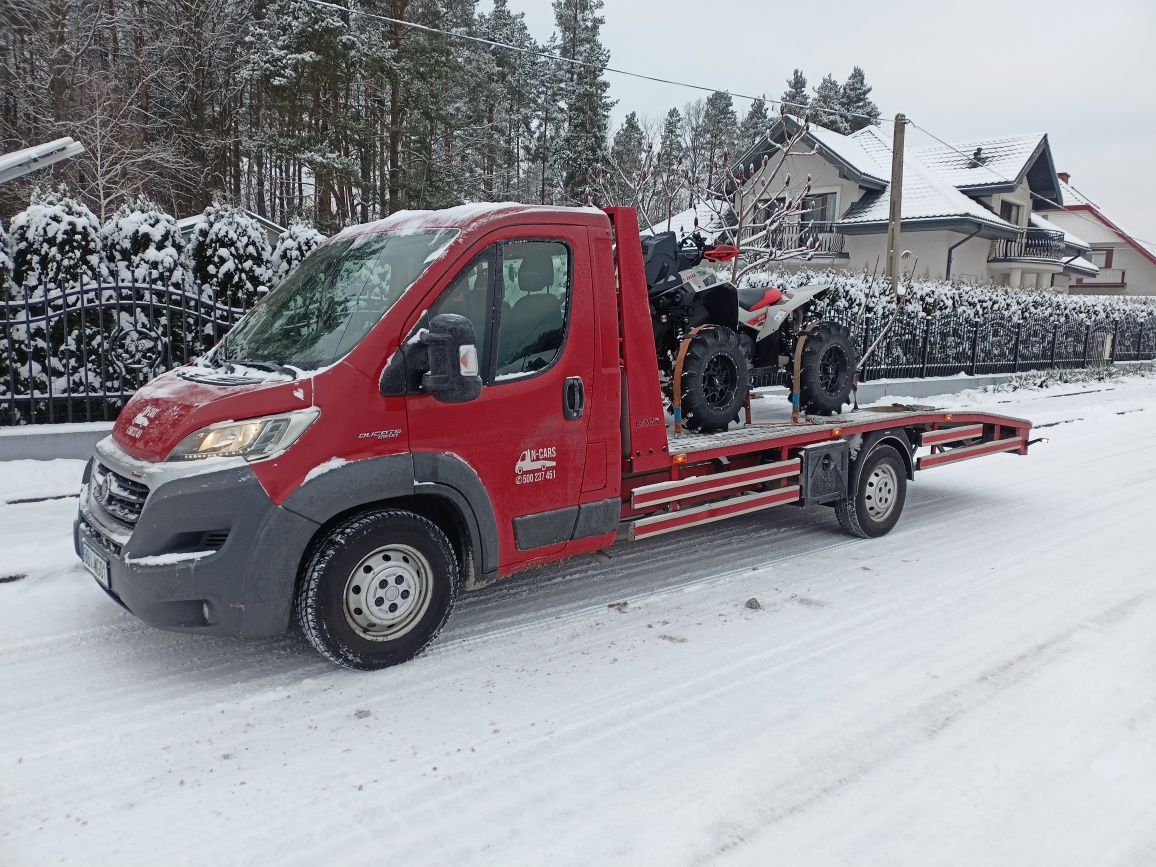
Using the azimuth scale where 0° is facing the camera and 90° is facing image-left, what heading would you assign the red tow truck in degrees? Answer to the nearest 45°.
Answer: approximately 45°

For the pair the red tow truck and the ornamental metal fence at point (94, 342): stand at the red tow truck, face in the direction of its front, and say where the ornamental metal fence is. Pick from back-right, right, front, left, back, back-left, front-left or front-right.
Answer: right

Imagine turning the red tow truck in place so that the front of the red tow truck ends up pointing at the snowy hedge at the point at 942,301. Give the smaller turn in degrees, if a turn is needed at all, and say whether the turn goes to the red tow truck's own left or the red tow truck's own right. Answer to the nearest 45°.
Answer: approximately 180°

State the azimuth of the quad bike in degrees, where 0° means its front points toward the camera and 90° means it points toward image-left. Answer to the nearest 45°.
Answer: approximately 45°

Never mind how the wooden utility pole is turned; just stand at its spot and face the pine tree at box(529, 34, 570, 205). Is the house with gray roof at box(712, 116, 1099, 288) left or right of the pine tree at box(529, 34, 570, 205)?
right

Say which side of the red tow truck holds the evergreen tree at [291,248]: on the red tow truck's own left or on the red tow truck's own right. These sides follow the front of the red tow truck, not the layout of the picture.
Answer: on the red tow truck's own right

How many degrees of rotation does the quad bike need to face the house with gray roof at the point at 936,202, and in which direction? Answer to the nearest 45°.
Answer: approximately 135° to its right

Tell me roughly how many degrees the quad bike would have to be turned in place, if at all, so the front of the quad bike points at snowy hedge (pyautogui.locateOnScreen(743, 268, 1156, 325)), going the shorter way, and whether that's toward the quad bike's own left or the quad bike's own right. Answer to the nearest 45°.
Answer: approximately 135° to the quad bike's own right

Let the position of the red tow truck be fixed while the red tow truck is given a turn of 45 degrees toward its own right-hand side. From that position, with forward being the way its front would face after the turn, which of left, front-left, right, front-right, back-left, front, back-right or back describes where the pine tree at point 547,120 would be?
right
